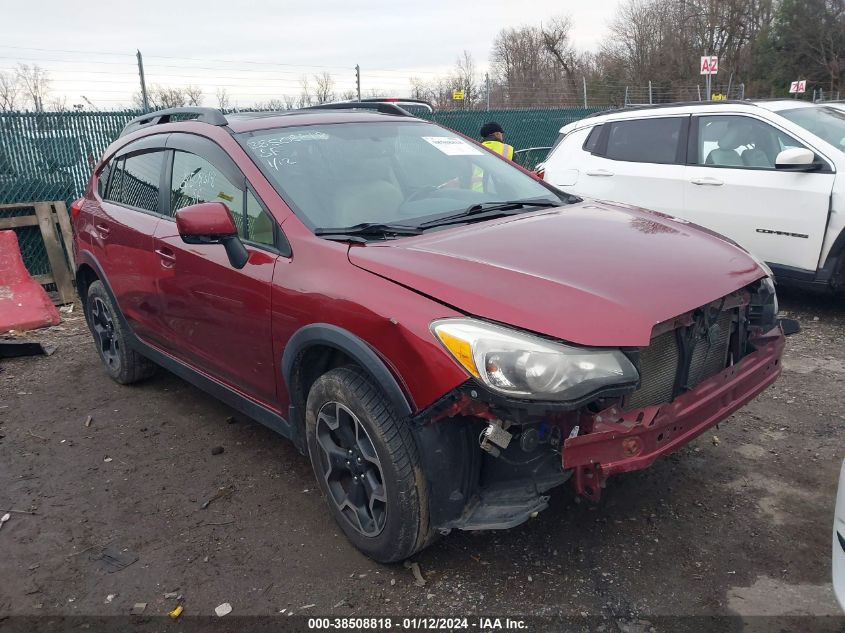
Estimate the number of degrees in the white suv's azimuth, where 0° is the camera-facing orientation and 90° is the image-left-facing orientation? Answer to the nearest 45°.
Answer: approximately 315°

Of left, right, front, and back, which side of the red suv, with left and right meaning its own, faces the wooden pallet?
back

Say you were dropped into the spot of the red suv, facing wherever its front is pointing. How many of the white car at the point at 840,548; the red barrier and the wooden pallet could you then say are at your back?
2

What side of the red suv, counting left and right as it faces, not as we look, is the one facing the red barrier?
back

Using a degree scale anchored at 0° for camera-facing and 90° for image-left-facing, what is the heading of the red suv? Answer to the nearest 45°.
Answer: approximately 315°

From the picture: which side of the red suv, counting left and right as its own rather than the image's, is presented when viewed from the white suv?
left

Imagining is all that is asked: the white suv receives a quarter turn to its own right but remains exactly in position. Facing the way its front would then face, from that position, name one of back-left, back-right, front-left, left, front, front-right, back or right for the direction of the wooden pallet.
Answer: front-right

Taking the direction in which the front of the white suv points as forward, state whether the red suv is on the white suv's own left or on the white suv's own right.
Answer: on the white suv's own right

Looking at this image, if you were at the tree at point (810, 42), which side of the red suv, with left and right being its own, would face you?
left

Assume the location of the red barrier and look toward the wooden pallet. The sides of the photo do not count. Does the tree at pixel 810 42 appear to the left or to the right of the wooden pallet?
right

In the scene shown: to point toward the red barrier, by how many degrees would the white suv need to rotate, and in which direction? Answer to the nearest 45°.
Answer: approximately 135° to its right

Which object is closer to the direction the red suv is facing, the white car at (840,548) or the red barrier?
the white car

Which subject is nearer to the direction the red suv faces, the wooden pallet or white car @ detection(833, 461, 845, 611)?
the white car

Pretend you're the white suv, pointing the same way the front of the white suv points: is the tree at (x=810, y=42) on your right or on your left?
on your left
